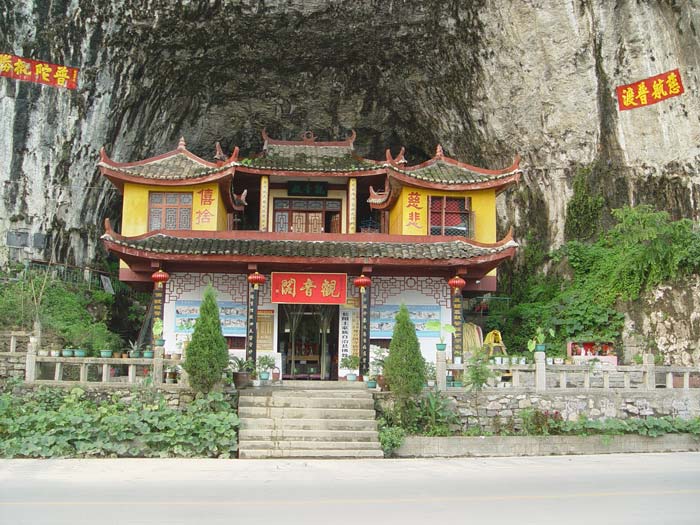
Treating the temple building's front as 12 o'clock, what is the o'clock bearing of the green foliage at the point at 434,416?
The green foliage is roughly at 11 o'clock from the temple building.

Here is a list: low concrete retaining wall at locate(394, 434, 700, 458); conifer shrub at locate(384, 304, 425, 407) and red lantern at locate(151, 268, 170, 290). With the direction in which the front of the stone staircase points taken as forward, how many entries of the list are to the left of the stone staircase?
2

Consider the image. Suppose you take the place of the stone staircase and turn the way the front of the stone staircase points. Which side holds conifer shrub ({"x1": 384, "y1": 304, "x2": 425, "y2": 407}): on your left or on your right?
on your left

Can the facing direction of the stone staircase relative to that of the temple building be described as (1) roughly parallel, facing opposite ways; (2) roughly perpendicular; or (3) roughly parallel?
roughly parallel

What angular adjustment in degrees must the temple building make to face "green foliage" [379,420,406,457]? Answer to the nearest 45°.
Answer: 0° — it already faces it

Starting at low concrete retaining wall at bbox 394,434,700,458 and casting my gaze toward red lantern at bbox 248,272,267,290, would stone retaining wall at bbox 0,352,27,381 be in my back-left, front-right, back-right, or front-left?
front-left

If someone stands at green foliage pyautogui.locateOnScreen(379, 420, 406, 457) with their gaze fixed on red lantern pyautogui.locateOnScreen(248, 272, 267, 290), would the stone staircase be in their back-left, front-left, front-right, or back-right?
front-left

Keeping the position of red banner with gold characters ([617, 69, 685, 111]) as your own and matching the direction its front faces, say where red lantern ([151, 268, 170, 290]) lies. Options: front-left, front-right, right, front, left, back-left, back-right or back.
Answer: front-right

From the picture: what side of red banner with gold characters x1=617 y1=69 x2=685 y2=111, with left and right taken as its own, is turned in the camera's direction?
front

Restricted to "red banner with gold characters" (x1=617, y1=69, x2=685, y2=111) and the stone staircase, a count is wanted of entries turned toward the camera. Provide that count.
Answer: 2

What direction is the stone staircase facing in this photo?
toward the camera

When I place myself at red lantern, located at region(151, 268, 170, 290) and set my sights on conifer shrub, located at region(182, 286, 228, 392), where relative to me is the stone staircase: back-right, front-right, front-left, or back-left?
front-left
